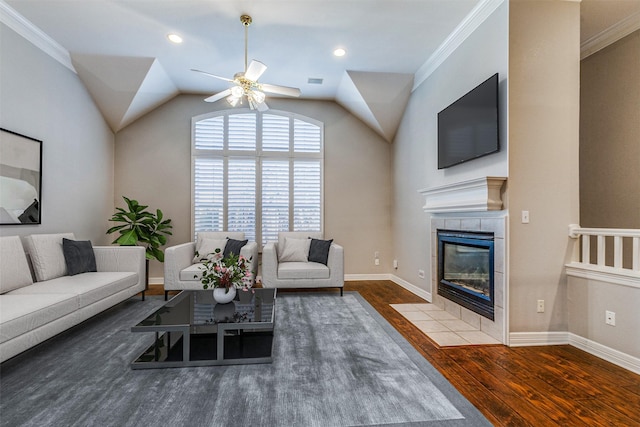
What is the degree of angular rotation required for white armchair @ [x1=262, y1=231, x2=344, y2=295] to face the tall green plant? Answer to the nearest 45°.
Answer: approximately 90° to its right

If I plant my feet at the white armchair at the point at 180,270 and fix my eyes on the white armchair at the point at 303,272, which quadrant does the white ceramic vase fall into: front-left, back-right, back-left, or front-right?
front-right

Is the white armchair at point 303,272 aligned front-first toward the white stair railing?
no

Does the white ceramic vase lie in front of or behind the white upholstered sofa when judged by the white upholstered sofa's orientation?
in front

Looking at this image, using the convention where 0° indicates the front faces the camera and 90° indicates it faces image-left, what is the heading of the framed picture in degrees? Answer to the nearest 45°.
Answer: approximately 315°

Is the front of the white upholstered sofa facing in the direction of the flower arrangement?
yes

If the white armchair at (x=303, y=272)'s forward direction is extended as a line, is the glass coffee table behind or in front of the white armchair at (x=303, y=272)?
in front

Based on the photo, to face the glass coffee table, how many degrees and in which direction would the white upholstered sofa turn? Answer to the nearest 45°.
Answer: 0° — it already faces it

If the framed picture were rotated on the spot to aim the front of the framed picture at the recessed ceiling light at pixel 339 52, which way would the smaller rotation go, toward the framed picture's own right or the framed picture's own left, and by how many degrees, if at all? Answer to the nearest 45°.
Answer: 0° — it already faces it

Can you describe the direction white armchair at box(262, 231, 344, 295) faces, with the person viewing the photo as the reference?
facing the viewer

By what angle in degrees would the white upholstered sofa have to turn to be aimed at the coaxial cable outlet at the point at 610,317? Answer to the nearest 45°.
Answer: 0° — it already faces it

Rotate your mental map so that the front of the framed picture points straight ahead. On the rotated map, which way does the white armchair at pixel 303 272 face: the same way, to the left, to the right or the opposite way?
to the right

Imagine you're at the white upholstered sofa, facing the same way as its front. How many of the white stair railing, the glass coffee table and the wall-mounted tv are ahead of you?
3

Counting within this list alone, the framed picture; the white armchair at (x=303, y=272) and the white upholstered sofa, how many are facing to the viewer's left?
0

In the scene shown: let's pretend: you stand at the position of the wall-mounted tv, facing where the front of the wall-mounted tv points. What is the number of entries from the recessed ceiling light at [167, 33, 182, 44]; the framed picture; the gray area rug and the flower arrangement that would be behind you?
0
